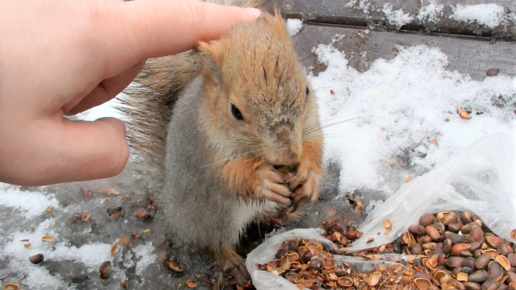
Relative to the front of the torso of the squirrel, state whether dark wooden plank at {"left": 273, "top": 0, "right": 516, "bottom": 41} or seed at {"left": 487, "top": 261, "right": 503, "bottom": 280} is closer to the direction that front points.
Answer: the seed

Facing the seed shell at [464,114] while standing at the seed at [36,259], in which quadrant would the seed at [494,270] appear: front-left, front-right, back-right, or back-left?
front-right

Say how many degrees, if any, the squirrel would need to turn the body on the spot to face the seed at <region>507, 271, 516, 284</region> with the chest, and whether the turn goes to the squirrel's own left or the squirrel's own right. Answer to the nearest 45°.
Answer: approximately 45° to the squirrel's own left

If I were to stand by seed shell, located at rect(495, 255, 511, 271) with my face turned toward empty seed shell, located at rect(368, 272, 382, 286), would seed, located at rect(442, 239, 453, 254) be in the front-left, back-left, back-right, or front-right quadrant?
front-right

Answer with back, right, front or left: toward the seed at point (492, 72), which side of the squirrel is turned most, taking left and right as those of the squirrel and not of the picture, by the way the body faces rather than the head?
left

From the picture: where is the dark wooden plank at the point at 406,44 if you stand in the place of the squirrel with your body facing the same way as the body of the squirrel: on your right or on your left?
on your left

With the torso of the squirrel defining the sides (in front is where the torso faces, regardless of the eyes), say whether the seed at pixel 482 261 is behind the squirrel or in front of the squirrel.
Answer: in front

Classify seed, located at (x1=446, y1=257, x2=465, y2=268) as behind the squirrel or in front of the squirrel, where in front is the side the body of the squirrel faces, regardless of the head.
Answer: in front

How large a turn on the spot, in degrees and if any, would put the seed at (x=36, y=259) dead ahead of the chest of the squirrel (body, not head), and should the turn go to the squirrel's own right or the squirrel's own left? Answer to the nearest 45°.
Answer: approximately 135° to the squirrel's own right

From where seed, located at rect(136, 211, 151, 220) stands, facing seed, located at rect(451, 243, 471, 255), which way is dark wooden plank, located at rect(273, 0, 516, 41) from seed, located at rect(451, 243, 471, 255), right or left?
left
